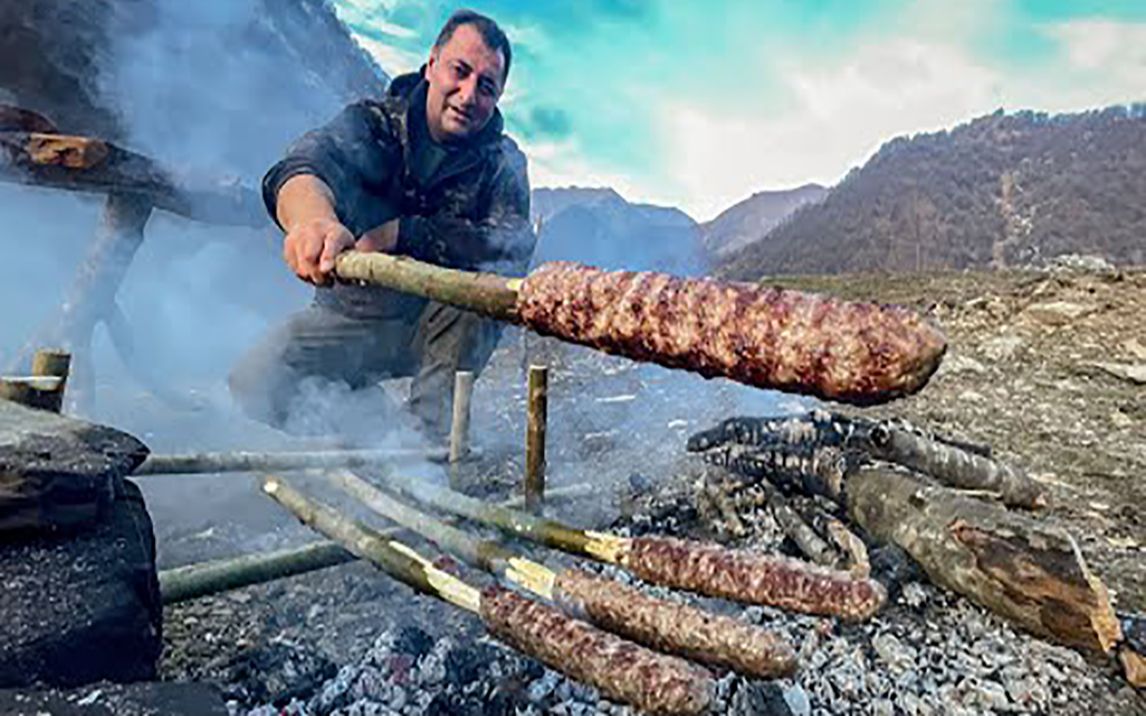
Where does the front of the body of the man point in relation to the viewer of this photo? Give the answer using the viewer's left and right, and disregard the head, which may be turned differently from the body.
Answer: facing the viewer

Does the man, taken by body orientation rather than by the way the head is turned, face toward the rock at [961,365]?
no

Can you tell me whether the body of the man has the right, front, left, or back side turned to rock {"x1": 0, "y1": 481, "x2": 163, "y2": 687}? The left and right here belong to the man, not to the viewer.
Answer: front

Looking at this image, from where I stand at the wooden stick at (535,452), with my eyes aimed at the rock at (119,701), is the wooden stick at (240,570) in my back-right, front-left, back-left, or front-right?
front-right

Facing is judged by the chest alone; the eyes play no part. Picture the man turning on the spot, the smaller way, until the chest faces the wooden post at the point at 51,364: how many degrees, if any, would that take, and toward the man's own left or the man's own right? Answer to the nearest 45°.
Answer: approximately 45° to the man's own right

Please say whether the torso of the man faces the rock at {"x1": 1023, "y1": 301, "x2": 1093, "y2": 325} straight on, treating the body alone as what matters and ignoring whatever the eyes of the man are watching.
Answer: no

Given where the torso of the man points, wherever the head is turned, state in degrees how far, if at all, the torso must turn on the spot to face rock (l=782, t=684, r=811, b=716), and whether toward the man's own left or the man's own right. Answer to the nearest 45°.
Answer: approximately 45° to the man's own left

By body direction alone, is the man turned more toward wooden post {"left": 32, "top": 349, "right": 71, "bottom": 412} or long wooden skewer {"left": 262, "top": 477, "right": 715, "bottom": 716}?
the long wooden skewer

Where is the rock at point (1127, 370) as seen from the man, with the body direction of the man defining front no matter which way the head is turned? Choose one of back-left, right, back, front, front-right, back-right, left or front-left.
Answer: left

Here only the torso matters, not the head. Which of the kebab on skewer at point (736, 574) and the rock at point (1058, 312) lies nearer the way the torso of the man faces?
the kebab on skewer

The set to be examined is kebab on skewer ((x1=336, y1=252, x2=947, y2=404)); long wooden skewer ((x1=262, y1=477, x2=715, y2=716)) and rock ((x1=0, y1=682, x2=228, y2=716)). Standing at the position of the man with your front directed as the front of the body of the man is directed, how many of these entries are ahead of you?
3

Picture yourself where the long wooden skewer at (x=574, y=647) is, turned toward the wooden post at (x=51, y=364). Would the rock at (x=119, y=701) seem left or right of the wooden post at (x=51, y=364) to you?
left

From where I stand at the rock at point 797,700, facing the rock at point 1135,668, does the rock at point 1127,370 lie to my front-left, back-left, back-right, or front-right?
front-left

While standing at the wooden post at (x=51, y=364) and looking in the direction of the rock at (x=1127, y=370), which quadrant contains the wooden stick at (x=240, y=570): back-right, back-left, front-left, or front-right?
front-right
